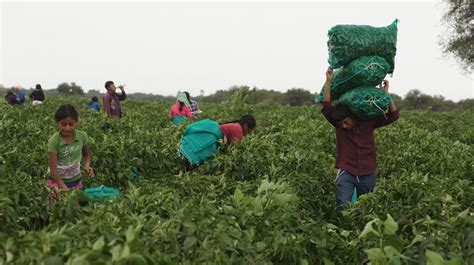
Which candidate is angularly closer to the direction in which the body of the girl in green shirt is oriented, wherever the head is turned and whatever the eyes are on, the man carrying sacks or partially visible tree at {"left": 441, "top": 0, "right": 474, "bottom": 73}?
the man carrying sacks

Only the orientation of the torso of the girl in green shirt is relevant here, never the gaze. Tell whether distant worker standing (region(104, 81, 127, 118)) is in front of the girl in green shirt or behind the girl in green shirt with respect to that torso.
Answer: behind

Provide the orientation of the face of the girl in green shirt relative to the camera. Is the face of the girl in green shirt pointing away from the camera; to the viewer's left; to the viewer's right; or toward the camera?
toward the camera

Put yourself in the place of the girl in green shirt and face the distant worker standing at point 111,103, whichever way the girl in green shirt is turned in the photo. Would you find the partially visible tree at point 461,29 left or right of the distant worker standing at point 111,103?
right

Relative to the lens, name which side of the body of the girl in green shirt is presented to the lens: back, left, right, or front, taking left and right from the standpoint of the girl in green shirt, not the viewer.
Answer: front

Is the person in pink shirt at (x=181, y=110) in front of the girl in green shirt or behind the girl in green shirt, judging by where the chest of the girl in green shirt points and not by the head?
behind

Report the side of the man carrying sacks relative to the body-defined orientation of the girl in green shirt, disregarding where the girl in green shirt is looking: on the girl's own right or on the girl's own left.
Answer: on the girl's own left

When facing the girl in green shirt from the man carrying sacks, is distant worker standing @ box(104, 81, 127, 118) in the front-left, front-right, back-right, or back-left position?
front-right

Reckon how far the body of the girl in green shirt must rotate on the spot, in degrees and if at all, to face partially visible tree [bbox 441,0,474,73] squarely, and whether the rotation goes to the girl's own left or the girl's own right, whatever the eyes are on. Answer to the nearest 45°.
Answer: approximately 135° to the girl's own left

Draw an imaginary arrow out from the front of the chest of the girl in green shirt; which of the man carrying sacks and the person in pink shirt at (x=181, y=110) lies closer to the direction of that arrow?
the man carrying sacks
